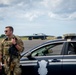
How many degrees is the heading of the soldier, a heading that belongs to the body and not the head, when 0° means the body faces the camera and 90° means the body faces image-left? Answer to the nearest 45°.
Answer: approximately 45°

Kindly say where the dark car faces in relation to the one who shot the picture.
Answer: facing to the left of the viewer

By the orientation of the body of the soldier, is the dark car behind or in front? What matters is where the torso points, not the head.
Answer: behind
